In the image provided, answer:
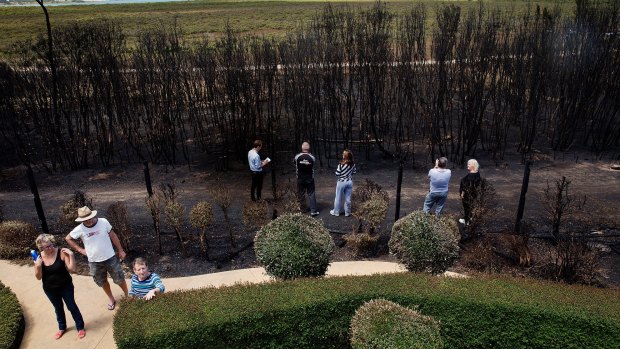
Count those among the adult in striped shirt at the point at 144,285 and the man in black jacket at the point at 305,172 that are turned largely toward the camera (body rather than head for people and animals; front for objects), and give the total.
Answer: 1

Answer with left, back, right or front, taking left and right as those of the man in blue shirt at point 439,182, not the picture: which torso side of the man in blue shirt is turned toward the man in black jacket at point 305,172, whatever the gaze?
left

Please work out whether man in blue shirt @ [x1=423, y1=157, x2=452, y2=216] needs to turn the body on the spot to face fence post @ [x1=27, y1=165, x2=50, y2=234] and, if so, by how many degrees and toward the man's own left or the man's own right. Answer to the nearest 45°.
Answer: approximately 90° to the man's own left

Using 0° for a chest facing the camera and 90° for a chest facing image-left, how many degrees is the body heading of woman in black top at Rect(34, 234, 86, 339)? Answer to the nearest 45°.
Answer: approximately 0°

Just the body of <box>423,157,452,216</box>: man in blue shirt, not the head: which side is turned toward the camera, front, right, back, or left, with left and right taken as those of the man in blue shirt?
back

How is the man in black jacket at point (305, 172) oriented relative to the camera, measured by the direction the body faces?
away from the camera

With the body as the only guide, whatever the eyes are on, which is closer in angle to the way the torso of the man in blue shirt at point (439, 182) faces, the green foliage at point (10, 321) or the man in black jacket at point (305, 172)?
the man in black jacket

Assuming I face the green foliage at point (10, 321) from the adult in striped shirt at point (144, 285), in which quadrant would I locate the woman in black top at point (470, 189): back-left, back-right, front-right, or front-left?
back-right

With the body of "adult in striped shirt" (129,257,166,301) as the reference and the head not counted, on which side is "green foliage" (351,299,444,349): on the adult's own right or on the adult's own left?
on the adult's own left
